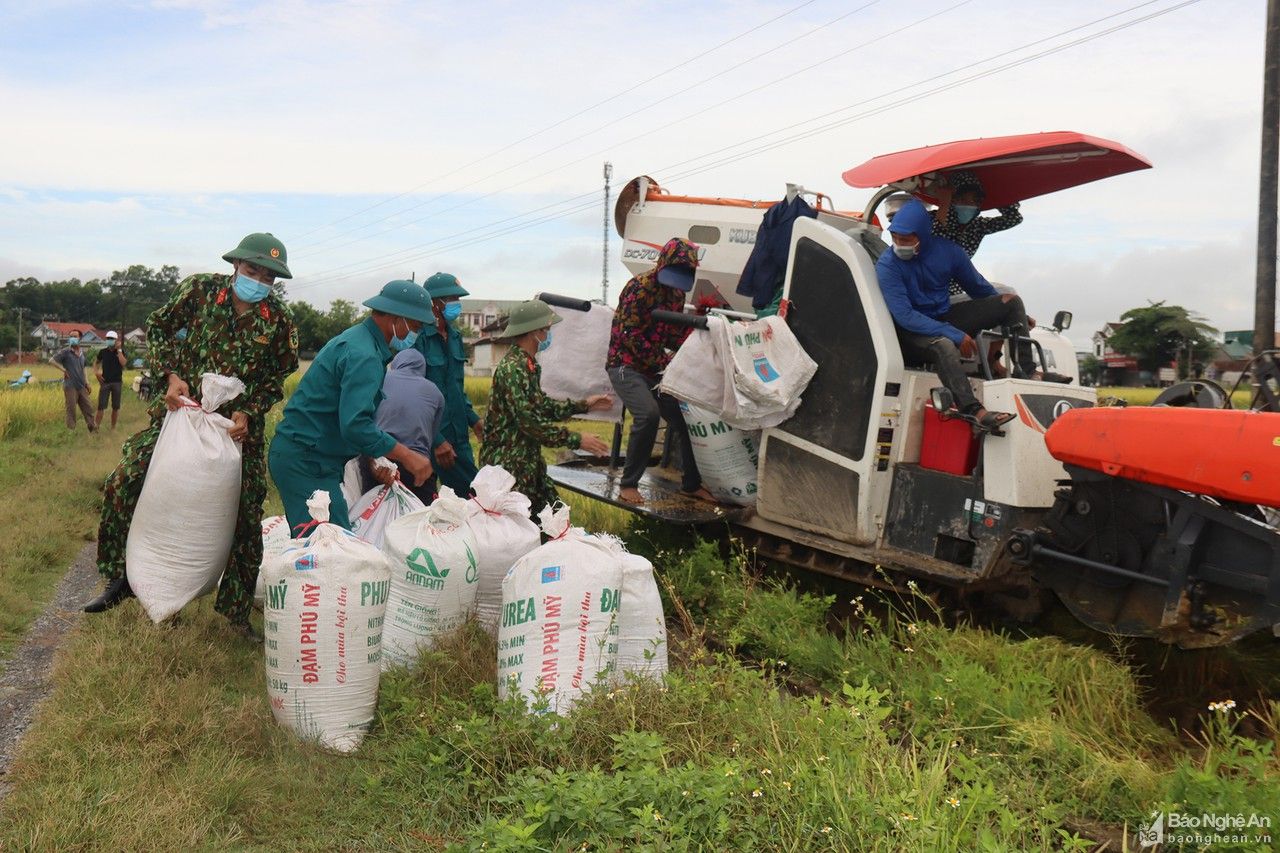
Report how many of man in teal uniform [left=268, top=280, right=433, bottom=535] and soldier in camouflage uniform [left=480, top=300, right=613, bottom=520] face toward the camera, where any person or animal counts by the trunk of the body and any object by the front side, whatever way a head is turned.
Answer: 0

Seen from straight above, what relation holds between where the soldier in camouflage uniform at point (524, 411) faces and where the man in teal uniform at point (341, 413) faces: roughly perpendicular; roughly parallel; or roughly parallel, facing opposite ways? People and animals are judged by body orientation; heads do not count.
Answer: roughly parallel

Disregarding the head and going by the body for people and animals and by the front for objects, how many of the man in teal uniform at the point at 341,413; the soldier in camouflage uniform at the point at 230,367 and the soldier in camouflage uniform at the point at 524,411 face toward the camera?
1

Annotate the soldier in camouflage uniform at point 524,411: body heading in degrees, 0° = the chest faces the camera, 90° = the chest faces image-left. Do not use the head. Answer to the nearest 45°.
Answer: approximately 270°

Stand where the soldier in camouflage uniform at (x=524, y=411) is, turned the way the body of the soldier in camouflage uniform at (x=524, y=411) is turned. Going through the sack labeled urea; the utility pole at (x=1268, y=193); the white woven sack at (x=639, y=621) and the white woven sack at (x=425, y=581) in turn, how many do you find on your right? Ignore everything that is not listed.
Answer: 3

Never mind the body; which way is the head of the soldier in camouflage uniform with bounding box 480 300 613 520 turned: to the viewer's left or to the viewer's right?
to the viewer's right

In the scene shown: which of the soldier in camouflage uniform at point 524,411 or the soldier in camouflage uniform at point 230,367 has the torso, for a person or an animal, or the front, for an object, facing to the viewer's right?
the soldier in camouflage uniform at point 524,411

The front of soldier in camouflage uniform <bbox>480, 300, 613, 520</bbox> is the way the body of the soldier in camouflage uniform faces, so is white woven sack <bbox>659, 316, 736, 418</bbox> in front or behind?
in front

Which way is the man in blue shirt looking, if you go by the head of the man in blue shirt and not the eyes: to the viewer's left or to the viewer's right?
to the viewer's left

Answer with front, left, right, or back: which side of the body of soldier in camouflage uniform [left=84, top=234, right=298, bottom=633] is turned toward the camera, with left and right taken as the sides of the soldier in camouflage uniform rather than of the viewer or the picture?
front

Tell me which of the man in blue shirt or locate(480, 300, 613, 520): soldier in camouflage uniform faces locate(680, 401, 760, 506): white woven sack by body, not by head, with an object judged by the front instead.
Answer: the soldier in camouflage uniform

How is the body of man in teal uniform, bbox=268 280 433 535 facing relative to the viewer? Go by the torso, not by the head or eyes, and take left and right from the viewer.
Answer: facing to the right of the viewer

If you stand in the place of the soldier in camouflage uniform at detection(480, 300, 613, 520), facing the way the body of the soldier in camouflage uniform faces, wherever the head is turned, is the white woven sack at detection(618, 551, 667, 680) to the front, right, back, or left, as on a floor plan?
right

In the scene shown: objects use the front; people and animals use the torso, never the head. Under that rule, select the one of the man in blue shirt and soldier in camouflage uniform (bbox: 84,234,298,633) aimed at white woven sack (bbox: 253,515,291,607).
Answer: the soldier in camouflage uniform
